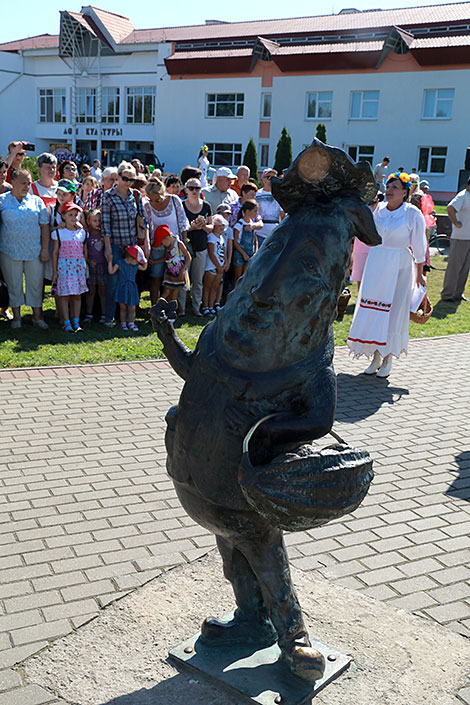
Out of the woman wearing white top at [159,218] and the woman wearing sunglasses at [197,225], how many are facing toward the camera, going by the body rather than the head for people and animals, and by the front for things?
2

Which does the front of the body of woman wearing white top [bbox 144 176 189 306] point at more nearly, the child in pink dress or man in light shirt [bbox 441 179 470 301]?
the child in pink dress

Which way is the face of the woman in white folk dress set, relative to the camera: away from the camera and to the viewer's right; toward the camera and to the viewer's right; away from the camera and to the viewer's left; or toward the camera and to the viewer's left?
toward the camera and to the viewer's left

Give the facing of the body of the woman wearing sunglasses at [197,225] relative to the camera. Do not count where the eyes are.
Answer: toward the camera

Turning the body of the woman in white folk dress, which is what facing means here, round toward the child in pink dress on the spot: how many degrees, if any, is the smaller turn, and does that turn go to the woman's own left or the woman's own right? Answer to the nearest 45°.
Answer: approximately 45° to the woman's own right

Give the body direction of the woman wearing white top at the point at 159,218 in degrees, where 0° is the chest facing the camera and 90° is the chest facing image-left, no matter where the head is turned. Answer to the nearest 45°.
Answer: approximately 0°

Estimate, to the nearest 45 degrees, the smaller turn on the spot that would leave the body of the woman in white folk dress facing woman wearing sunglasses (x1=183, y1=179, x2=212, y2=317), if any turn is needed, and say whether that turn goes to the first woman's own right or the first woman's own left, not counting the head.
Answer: approximately 90° to the first woman's own right

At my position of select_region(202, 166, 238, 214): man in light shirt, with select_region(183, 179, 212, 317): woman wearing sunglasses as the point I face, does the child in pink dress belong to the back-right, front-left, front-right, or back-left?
front-right

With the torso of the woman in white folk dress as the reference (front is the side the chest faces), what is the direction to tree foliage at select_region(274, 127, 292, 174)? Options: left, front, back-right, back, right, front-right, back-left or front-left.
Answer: back-right

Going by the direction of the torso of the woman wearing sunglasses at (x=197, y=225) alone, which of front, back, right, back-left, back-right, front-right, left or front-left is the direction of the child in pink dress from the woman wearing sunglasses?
front-right

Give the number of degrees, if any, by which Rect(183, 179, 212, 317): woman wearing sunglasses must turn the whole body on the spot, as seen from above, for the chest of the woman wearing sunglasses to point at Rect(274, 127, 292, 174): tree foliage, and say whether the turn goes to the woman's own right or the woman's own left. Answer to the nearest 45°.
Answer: approximately 180°

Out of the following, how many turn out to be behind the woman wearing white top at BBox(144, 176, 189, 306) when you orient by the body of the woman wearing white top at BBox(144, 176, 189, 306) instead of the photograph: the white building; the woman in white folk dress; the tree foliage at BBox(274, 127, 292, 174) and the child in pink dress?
2

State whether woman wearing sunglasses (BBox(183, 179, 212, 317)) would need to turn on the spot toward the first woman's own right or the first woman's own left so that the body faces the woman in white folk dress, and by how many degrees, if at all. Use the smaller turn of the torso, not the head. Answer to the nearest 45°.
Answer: approximately 45° to the first woman's own left

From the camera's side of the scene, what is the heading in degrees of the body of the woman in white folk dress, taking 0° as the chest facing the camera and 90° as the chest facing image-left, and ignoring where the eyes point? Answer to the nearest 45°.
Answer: approximately 45°

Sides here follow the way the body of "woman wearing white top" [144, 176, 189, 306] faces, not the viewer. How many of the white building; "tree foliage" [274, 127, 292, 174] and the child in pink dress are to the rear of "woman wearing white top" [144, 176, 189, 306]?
2
